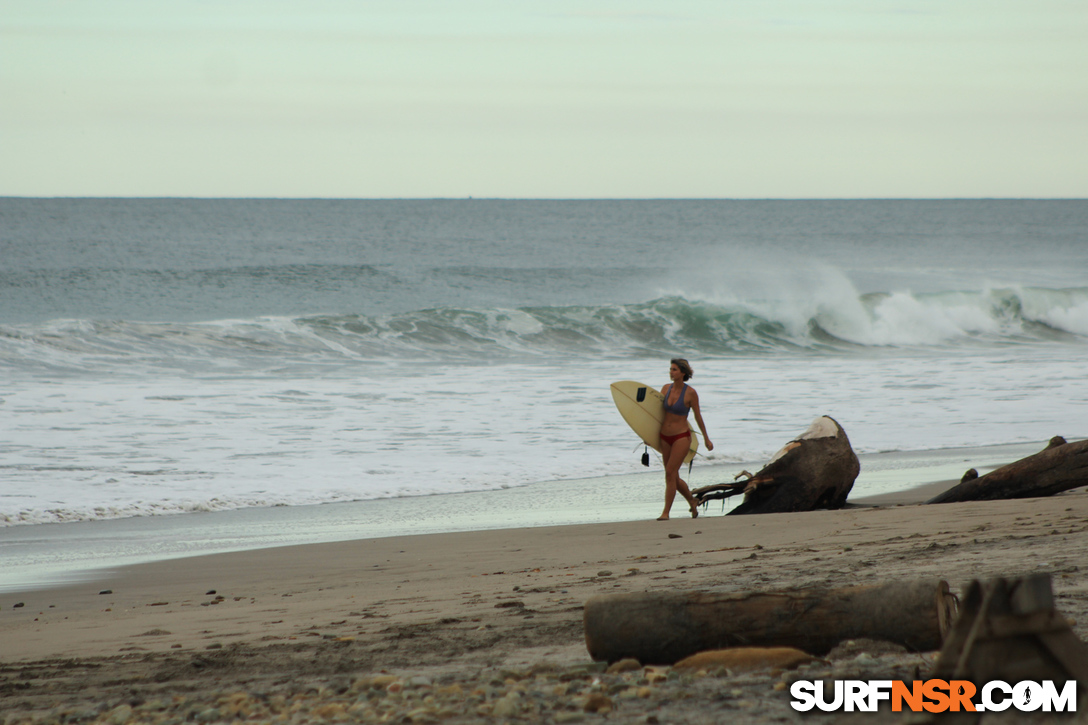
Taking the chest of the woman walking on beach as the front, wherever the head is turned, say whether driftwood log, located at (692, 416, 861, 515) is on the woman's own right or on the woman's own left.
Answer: on the woman's own left

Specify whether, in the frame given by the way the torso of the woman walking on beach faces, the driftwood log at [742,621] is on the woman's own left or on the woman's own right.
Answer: on the woman's own left

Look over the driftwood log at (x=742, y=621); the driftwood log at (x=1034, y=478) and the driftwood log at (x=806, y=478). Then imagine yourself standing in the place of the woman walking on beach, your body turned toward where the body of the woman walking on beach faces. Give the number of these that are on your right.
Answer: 0

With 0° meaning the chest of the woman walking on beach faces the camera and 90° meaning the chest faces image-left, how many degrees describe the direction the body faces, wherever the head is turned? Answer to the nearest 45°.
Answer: approximately 45°
